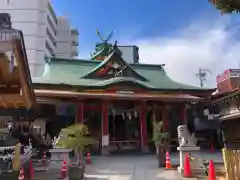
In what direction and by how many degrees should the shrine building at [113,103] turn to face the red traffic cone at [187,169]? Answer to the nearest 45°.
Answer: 0° — it already faces it

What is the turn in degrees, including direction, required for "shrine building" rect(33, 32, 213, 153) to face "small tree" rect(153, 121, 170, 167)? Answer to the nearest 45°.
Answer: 0° — it already faces it

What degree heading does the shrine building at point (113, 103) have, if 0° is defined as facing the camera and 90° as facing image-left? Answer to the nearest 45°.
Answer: approximately 0°

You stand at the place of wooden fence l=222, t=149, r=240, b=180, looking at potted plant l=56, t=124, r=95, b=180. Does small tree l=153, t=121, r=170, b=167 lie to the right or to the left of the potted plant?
right

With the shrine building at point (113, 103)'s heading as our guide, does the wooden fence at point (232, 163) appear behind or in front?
in front
